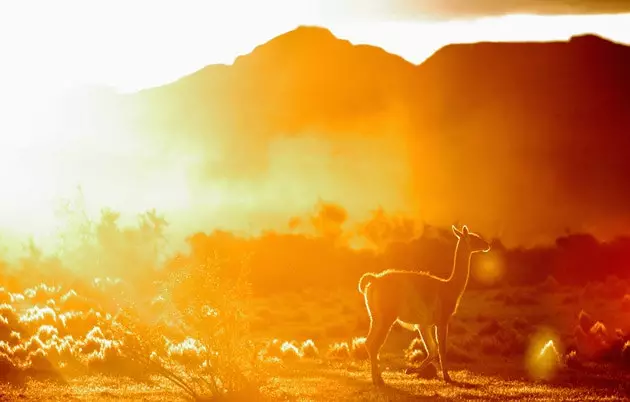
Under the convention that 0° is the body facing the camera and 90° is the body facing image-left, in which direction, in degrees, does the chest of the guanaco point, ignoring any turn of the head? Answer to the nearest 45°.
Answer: approximately 270°

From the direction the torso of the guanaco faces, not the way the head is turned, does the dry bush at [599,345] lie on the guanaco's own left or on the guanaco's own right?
on the guanaco's own left

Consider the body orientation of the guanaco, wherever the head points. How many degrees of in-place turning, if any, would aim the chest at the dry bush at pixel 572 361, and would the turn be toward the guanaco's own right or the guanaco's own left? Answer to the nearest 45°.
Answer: approximately 45° to the guanaco's own left

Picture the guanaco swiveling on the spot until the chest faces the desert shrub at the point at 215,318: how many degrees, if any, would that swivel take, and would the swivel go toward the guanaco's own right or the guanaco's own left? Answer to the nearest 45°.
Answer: approximately 180°

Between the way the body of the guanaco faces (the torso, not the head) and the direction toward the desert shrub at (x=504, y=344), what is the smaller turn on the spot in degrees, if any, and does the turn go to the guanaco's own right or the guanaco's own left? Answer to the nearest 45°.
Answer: approximately 90° to the guanaco's own left

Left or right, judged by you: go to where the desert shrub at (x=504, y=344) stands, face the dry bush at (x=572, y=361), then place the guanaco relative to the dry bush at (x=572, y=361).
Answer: right
